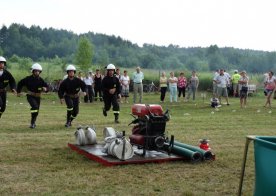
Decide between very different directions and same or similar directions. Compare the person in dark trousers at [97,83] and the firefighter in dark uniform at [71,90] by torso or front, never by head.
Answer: same or similar directions

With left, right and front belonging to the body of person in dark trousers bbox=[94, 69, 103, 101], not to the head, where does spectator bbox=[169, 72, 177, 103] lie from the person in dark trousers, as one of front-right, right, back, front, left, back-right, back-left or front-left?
left

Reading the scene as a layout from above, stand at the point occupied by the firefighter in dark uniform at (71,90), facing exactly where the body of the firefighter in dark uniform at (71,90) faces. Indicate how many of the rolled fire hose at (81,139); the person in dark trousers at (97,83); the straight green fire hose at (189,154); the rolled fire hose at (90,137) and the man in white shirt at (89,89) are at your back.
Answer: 2

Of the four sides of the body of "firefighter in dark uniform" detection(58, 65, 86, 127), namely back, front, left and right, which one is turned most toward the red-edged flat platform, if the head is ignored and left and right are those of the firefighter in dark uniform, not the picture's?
front

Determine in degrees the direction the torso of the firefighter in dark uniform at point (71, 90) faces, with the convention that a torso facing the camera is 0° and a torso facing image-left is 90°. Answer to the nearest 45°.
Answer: approximately 0°

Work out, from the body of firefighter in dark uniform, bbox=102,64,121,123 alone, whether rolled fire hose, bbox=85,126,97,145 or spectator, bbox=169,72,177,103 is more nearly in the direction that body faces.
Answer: the rolled fire hose

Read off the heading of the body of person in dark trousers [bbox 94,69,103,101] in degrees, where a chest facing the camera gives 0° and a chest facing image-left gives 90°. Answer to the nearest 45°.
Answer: approximately 0°

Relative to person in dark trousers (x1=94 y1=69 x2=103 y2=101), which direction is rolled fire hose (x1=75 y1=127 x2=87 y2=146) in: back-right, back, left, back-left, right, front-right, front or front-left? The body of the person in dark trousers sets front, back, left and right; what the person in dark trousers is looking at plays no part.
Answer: front

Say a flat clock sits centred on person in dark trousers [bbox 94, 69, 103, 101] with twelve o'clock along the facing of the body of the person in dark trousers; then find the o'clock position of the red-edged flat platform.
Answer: The red-edged flat platform is roughly at 12 o'clock from the person in dark trousers.

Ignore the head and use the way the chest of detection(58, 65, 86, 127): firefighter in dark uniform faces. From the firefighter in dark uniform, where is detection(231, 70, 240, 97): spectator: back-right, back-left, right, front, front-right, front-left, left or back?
back-left

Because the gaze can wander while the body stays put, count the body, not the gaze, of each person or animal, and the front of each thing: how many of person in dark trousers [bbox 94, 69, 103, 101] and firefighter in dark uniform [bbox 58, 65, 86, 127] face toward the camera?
2

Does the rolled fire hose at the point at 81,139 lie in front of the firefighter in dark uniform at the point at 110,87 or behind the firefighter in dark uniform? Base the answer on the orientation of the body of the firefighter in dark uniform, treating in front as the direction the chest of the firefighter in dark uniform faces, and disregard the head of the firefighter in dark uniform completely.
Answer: in front

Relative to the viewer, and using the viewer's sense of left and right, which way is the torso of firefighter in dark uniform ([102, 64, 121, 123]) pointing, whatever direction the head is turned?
facing the viewer

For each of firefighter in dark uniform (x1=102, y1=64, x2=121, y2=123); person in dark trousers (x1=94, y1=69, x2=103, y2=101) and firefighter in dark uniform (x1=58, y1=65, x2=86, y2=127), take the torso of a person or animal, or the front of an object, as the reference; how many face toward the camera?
3

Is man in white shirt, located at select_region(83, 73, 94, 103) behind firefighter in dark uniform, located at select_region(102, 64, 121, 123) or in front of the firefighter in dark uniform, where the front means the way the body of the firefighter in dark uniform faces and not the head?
behind

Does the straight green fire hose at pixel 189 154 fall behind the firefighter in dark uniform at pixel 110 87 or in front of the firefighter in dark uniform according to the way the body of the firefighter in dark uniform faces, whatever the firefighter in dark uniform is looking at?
in front
